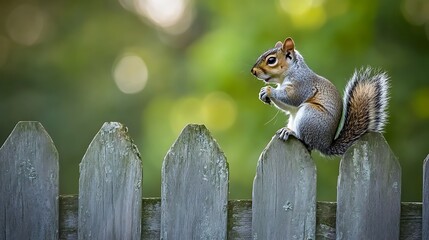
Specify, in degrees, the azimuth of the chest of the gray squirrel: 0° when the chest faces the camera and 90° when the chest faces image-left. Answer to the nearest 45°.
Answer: approximately 90°
